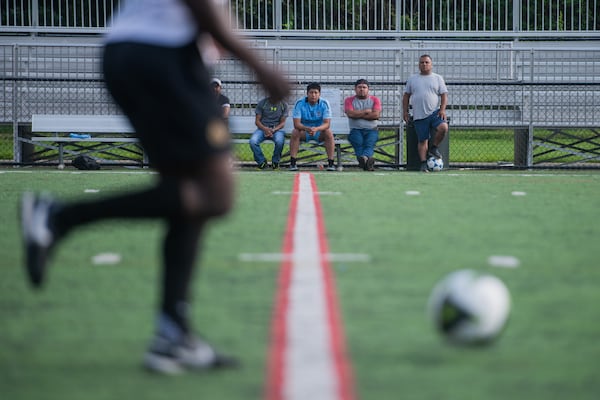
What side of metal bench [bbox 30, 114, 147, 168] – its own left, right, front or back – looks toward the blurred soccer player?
front

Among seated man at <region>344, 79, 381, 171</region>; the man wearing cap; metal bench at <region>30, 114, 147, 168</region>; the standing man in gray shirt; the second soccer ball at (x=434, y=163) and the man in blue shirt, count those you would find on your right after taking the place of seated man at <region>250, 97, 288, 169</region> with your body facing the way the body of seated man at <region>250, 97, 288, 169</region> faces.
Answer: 2

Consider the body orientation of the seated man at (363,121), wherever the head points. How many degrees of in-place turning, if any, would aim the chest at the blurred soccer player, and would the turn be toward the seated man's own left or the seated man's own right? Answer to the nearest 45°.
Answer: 0° — they already face them

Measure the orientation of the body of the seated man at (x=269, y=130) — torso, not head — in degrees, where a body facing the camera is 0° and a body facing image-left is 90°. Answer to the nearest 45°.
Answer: approximately 0°

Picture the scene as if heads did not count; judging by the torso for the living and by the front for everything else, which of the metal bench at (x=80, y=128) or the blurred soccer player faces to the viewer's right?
the blurred soccer player

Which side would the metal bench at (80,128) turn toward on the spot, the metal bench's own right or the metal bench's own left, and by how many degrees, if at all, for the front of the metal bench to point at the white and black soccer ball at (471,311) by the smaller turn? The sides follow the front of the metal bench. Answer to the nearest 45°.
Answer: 0° — it already faces it

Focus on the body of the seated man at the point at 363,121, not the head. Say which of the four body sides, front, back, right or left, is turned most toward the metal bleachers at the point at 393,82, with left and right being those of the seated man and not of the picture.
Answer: back

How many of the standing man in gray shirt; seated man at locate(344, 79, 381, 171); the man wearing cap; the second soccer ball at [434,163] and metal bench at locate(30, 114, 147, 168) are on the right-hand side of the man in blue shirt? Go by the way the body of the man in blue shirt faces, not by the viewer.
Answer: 2

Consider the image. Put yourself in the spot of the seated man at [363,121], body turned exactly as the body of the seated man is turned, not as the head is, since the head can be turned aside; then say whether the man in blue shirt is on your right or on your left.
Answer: on your right

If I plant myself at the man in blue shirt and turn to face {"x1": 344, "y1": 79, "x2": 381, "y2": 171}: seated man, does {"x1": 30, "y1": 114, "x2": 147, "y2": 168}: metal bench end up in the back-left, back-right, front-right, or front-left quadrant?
back-left

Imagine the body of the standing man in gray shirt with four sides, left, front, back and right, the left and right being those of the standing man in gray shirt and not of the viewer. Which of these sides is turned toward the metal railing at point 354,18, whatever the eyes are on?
back
